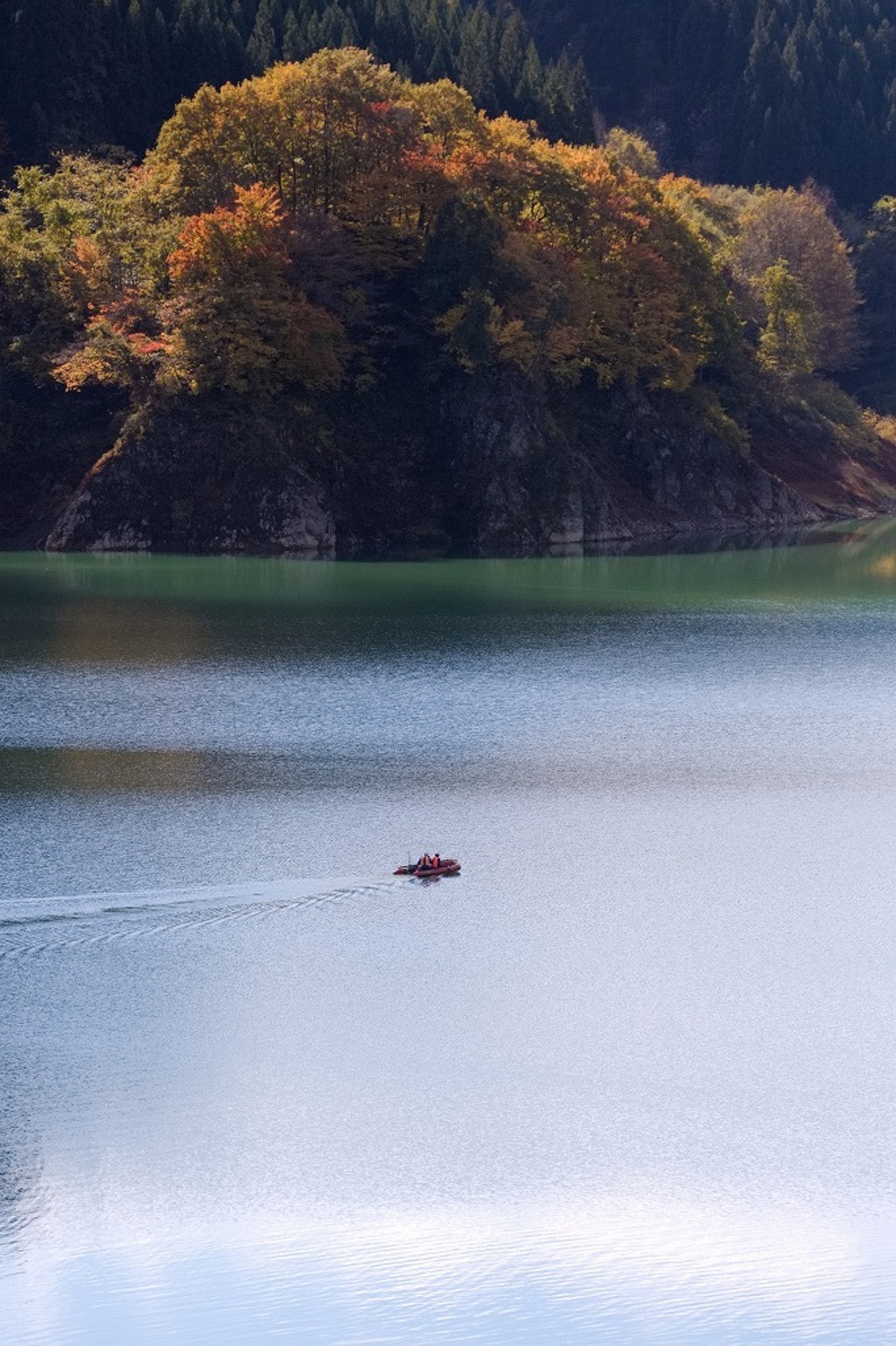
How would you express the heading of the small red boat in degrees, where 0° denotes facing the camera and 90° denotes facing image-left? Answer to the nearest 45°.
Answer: approximately 270°
